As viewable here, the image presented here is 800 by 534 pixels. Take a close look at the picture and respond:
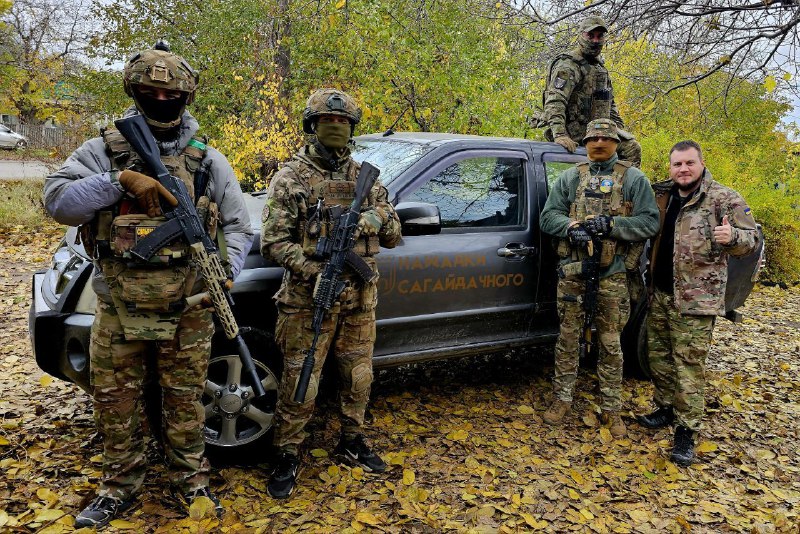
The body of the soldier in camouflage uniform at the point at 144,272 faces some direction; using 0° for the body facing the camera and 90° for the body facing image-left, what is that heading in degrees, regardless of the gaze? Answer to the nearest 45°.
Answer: approximately 0°

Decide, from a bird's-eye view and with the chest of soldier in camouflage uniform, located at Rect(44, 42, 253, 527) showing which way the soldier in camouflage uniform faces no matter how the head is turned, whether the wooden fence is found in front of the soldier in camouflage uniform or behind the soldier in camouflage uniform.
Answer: behind

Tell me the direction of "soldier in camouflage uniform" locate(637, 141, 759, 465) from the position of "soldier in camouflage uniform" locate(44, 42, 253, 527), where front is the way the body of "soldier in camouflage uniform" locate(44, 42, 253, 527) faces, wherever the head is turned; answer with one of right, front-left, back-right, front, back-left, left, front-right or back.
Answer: left

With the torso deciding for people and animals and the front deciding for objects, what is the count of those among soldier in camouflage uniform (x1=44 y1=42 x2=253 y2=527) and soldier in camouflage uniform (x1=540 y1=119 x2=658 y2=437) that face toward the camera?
2

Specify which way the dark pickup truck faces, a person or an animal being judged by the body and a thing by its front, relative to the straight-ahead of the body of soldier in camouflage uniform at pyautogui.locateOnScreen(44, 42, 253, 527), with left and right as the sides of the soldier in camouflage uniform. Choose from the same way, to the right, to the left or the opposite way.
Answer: to the right

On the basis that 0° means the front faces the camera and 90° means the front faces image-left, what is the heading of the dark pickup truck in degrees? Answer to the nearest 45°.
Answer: approximately 45°

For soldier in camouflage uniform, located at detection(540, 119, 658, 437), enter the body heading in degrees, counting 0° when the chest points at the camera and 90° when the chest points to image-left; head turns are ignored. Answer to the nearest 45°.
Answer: approximately 0°

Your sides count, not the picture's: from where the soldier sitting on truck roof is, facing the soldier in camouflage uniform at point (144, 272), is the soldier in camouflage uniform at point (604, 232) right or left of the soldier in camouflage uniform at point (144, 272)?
left
